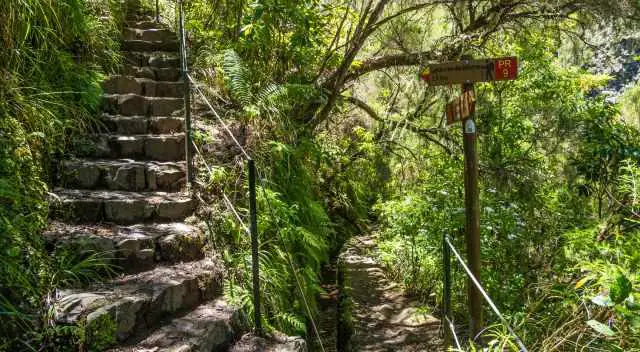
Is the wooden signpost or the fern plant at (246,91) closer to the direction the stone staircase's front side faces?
the wooden signpost

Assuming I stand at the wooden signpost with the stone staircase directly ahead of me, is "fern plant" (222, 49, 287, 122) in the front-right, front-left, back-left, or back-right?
front-right

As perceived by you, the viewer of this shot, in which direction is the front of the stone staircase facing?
facing the viewer

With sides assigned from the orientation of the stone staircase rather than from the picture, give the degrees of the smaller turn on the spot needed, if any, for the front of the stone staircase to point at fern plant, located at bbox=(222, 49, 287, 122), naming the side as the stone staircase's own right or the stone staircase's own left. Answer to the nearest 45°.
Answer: approximately 135° to the stone staircase's own left

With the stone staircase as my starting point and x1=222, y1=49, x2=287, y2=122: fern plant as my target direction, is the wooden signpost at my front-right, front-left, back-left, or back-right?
front-right

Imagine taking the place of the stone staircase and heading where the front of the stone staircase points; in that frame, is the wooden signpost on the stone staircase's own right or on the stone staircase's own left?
on the stone staircase's own left
